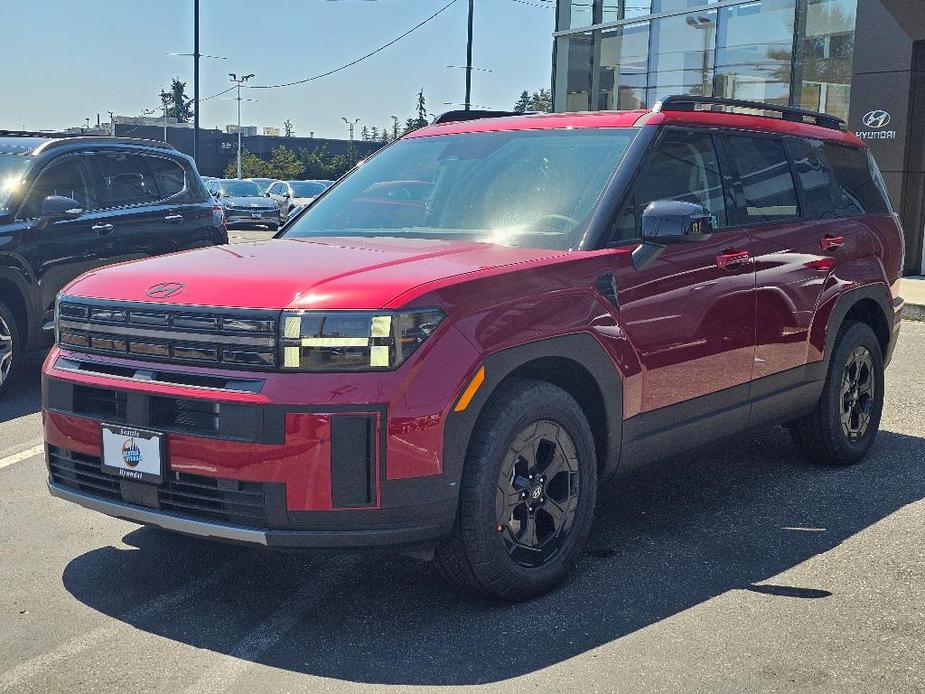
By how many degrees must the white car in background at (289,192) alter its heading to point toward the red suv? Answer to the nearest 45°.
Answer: approximately 45° to its right

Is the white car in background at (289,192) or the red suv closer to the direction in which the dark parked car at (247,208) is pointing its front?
the red suv

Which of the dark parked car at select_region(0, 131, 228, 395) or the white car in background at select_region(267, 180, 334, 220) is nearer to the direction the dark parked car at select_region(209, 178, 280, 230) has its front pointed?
the dark parked car

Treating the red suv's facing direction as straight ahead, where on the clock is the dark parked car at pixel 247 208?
The dark parked car is roughly at 4 o'clock from the red suv.

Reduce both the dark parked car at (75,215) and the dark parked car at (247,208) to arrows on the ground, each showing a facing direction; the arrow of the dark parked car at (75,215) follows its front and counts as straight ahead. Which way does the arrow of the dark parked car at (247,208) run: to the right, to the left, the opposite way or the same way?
to the left

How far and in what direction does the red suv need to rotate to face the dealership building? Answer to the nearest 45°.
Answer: approximately 135° to its right

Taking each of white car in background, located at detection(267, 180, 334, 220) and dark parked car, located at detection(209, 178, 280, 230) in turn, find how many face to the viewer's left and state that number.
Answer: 0

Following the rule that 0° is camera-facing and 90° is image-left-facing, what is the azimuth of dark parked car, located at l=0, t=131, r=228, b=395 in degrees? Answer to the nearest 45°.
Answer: approximately 45°

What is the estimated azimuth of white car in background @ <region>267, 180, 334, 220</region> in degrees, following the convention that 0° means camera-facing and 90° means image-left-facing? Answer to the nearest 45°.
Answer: approximately 315°

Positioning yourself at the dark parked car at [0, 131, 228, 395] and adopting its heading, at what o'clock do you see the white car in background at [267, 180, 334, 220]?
The white car in background is roughly at 5 o'clock from the dark parked car.

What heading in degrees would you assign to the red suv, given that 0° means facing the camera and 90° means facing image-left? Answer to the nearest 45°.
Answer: approximately 45°
